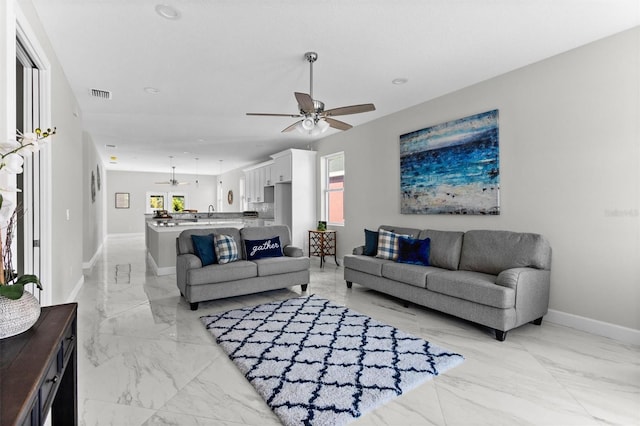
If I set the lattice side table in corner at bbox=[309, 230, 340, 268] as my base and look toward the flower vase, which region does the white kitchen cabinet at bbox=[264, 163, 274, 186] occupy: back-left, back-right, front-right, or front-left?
back-right

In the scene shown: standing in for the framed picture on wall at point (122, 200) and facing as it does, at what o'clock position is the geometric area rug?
The geometric area rug is roughly at 12 o'clock from the framed picture on wall.

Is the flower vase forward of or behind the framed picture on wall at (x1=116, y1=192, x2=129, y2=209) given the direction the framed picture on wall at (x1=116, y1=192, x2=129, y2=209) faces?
forward

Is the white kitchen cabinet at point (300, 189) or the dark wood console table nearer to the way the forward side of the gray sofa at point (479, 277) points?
the dark wood console table

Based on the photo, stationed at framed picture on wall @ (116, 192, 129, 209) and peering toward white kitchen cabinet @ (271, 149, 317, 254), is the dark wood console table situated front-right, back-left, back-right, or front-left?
front-right

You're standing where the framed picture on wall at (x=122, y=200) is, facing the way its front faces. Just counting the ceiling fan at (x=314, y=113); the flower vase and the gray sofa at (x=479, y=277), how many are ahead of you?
3

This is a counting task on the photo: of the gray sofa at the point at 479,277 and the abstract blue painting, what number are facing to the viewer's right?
0

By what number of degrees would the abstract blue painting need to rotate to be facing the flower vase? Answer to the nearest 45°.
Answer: approximately 45° to its left

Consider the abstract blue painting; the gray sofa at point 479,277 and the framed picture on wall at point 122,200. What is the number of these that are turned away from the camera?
0

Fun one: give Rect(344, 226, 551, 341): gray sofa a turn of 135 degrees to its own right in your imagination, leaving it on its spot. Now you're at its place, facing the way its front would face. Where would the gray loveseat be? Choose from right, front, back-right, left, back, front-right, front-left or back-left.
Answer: left

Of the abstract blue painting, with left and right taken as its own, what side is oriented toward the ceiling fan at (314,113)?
front

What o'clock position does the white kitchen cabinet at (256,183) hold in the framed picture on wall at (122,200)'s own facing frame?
The white kitchen cabinet is roughly at 11 o'clock from the framed picture on wall.

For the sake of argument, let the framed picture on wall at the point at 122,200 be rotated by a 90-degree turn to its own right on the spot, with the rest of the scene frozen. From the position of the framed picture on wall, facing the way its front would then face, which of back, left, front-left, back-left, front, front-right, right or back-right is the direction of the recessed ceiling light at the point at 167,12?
left

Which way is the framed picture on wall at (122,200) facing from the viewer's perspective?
toward the camera

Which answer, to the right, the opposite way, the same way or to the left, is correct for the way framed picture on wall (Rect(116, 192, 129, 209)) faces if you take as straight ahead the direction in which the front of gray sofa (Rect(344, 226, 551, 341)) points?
to the left
